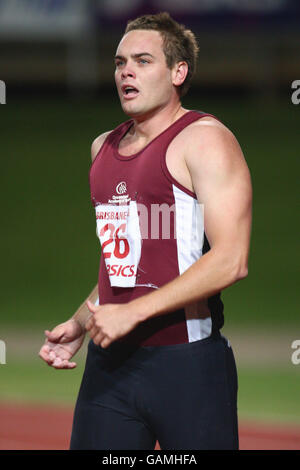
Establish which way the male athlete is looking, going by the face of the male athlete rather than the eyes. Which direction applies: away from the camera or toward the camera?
toward the camera

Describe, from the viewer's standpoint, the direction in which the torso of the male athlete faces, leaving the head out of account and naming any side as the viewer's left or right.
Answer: facing the viewer and to the left of the viewer
